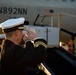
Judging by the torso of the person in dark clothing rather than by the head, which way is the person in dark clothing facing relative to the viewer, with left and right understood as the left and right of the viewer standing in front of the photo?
facing away from the viewer and to the right of the viewer

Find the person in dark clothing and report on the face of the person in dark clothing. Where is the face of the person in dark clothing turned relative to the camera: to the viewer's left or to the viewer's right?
to the viewer's right
